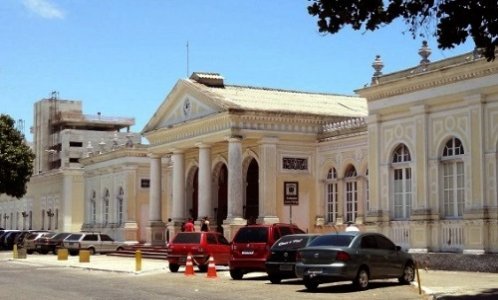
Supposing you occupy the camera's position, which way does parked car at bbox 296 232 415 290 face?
facing away from the viewer and to the right of the viewer

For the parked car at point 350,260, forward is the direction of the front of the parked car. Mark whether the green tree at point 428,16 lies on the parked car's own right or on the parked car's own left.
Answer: on the parked car's own right

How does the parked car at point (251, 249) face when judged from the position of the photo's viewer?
facing away from the viewer and to the right of the viewer

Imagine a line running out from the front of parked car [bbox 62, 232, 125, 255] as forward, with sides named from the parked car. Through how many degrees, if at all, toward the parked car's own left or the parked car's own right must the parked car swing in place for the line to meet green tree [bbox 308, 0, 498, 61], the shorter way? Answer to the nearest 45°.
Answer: approximately 135° to the parked car's own right

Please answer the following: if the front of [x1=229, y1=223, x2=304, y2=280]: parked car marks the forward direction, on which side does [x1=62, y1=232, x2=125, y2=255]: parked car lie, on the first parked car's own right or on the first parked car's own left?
on the first parked car's own left

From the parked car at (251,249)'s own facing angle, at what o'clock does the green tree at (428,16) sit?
The green tree is roughly at 4 o'clock from the parked car.

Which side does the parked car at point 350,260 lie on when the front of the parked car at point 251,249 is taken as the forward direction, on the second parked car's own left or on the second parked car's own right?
on the second parked car's own right
